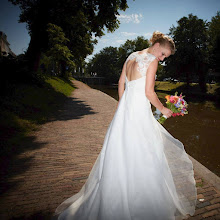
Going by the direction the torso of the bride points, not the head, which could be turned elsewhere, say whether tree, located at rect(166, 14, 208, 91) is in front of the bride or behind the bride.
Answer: in front

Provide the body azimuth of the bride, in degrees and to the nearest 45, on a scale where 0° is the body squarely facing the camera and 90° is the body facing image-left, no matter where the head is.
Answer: approximately 225°

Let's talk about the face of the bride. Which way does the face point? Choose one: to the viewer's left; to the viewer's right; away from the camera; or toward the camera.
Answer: to the viewer's right

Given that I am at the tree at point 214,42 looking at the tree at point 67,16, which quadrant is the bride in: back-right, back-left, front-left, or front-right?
front-left

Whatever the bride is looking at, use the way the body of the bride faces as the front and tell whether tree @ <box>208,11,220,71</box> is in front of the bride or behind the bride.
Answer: in front
